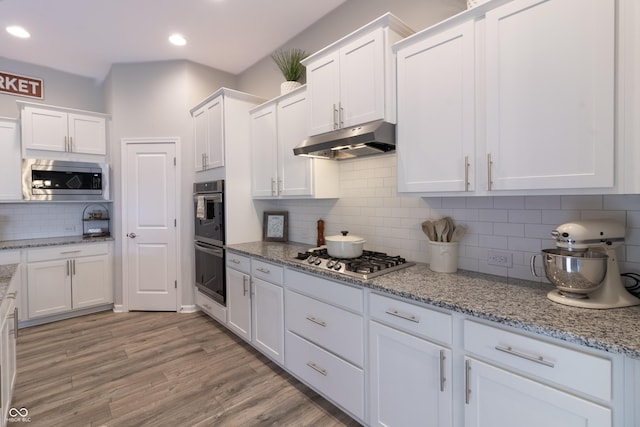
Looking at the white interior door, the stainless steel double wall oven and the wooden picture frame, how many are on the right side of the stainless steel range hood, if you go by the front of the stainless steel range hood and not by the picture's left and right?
3

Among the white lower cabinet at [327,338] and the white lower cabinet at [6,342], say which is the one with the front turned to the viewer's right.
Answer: the white lower cabinet at [6,342]

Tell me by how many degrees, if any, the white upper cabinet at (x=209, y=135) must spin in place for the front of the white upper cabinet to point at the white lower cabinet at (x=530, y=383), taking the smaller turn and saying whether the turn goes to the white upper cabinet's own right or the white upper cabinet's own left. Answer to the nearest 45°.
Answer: approximately 45° to the white upper cabinet's own left

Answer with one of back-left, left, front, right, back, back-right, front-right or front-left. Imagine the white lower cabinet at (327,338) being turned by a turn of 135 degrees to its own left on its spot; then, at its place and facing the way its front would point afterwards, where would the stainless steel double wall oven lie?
back-left

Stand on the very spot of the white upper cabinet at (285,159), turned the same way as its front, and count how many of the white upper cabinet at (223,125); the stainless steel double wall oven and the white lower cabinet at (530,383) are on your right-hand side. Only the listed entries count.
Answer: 2

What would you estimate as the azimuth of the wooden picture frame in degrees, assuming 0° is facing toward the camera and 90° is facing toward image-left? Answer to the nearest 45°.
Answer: approximately 0°

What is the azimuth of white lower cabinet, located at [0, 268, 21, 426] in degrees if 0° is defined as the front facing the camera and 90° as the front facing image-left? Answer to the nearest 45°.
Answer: approximately 270°

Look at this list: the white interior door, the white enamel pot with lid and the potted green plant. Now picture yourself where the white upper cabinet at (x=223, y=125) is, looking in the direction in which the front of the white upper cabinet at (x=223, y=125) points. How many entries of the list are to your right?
1

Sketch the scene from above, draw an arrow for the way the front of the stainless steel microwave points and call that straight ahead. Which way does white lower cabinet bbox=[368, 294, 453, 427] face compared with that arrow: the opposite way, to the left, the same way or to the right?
to the right

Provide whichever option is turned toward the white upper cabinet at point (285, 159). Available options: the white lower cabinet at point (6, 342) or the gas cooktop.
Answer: the white lower cabinet

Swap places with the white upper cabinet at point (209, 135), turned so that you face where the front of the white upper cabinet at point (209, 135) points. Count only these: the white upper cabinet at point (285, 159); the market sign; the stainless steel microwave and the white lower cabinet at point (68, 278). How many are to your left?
1

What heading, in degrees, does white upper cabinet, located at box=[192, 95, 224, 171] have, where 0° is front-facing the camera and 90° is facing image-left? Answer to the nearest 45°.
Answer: approximately 45°

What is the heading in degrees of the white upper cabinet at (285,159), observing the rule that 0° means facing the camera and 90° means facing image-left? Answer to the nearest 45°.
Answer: approximately 45°
